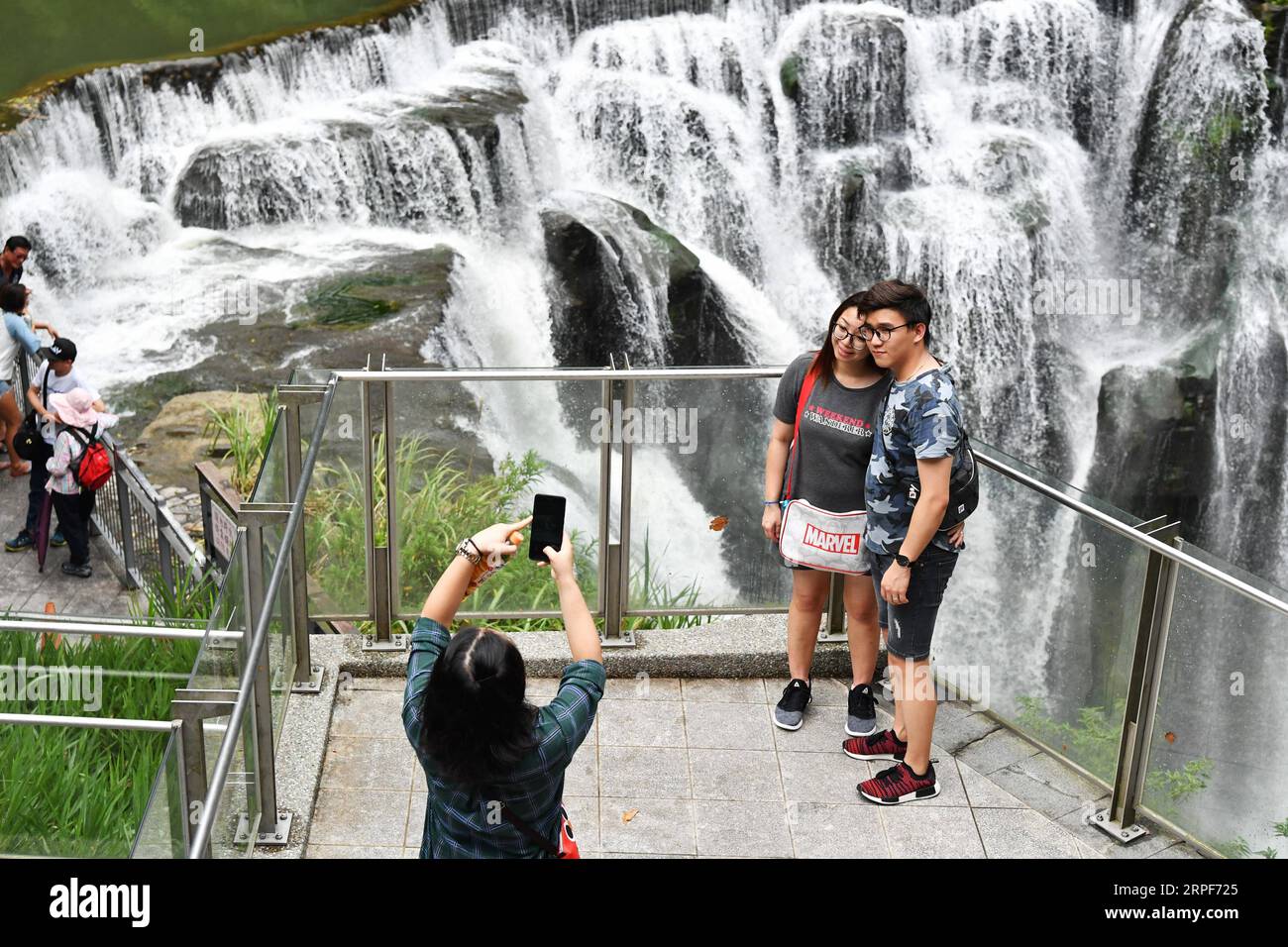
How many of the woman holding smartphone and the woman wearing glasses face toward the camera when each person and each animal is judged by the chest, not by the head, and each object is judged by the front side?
1

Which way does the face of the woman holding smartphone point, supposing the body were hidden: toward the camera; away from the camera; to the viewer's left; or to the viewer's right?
away from the camera

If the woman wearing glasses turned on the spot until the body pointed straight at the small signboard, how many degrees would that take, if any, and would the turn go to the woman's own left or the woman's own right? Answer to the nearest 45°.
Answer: approximately 90° to the woman's own right

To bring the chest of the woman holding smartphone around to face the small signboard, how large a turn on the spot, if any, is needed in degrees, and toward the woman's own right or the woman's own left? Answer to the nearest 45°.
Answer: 0° — they already face it

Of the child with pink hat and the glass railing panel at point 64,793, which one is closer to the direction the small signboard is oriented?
the glass railing panel

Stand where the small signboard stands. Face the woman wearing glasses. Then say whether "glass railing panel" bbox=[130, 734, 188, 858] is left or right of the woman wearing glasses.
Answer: right

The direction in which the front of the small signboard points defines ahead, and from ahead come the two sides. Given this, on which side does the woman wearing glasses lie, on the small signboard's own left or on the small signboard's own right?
on the small signboard's own left

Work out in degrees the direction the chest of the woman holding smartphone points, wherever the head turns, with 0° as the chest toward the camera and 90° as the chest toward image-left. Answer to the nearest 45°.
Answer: approximately 180°
